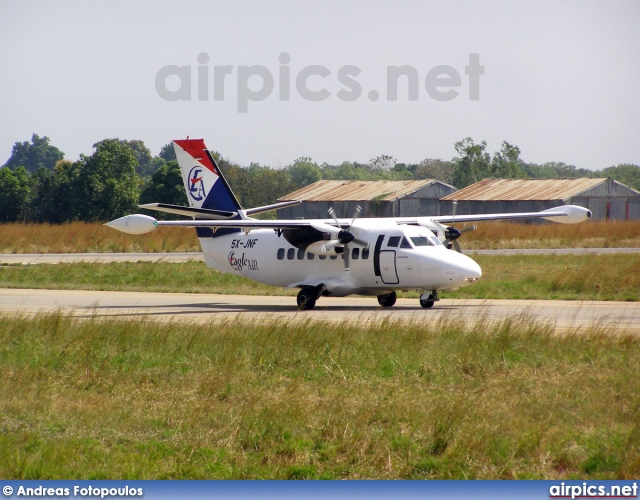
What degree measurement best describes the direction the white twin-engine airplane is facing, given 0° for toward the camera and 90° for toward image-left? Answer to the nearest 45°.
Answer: approximately 315°
